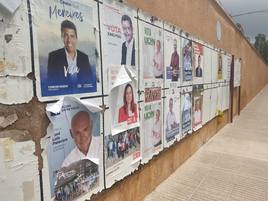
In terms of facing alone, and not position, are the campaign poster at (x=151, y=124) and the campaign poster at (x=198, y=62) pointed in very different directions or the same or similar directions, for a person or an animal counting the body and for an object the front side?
same or similar directions

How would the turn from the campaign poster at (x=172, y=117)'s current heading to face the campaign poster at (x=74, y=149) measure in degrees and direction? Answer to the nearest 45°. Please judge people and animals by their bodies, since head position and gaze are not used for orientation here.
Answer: approximately 45° to its right

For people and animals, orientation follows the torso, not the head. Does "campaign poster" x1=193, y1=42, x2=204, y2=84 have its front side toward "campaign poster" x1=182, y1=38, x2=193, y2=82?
no

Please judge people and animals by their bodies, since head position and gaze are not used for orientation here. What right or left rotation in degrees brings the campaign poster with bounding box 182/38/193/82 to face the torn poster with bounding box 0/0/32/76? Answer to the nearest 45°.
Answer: approximately 45° to its right

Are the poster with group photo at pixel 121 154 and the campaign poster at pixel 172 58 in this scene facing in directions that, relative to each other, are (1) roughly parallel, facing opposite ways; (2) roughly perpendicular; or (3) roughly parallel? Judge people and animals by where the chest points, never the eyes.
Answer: roughly parallel

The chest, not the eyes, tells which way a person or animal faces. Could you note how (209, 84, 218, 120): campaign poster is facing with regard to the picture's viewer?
facing the viewer and to the right of the viewer

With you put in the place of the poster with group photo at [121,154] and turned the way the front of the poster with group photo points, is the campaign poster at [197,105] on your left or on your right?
on your left

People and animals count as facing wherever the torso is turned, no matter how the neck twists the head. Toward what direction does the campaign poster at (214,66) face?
to the viewer's right

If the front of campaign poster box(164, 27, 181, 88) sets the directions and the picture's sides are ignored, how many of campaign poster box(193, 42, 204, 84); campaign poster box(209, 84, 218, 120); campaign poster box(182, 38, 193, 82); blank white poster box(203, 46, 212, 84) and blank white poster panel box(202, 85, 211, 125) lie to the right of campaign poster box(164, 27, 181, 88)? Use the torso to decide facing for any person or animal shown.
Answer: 0

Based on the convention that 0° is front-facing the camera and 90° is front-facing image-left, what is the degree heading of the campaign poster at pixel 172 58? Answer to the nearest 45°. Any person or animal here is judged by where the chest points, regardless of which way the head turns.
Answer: approximately 315°

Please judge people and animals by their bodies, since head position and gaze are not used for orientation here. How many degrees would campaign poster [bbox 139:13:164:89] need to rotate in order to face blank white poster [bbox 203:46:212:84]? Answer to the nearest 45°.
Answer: approximately 90° to its left

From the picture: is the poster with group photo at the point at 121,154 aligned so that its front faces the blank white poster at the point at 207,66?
no

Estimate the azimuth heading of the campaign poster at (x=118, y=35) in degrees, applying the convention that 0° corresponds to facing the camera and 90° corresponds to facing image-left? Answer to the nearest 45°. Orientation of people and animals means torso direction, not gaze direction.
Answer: approximately 315°

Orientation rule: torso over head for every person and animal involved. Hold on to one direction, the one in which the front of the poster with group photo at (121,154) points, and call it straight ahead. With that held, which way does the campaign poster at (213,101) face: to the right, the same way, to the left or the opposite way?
the same way

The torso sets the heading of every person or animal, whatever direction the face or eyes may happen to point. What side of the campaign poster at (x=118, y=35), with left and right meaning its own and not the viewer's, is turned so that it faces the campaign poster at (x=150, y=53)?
left

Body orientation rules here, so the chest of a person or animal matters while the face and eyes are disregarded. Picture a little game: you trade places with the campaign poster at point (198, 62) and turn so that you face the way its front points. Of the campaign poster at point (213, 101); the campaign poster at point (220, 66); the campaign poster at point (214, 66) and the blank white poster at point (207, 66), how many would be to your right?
0

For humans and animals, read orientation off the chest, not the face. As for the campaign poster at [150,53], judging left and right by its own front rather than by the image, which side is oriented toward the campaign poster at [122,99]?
right

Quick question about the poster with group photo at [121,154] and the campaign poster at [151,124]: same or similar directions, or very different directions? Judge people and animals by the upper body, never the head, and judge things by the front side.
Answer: same or similar directions

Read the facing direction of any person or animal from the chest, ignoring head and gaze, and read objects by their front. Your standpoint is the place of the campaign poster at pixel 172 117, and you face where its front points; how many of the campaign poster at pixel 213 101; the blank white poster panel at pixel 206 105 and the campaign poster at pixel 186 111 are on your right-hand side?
0
